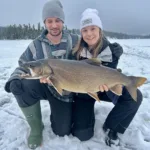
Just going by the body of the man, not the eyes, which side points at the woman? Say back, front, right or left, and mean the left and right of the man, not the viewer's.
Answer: left

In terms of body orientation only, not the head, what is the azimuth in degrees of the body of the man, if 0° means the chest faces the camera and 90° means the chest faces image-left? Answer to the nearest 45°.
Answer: approximately 0°
